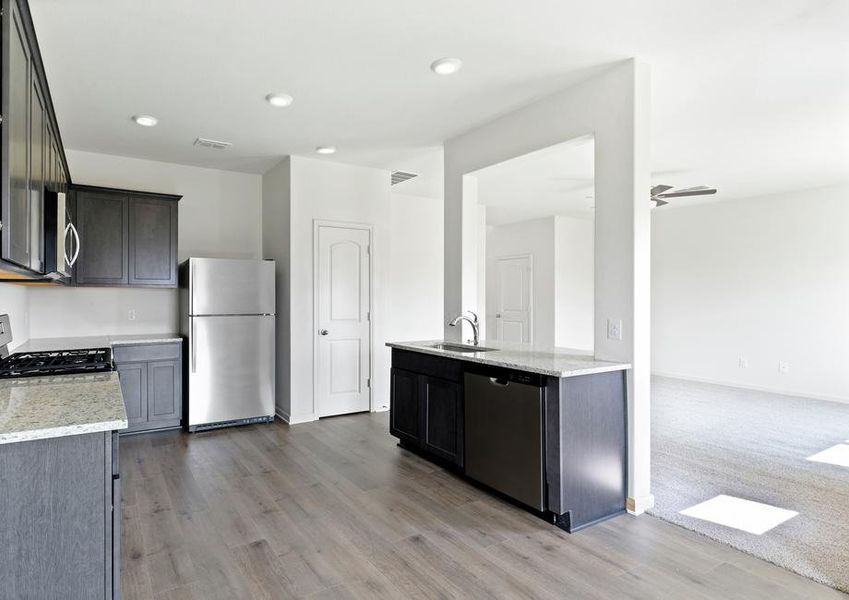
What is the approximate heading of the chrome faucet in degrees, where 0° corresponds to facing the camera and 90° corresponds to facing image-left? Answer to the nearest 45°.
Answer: approximately 45°

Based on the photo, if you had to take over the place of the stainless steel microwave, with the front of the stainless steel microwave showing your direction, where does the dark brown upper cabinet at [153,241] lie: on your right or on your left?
on your left

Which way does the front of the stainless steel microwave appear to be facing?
to the viewer's right

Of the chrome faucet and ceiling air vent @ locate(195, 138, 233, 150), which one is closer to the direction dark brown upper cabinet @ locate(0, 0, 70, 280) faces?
the chrome faucet

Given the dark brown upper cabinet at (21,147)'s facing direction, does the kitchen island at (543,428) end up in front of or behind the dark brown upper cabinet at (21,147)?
in front

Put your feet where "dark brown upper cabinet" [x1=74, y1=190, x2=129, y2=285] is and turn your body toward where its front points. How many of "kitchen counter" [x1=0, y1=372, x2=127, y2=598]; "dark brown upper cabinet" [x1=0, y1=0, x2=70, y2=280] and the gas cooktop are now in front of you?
3

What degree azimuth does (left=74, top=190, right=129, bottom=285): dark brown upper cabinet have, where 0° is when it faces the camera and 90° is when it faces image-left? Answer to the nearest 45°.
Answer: approximately 0°

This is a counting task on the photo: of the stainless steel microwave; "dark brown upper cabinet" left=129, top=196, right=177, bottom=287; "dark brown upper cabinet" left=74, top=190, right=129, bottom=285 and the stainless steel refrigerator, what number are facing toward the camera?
3

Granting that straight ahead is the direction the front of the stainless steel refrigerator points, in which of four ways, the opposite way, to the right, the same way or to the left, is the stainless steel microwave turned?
to the left
